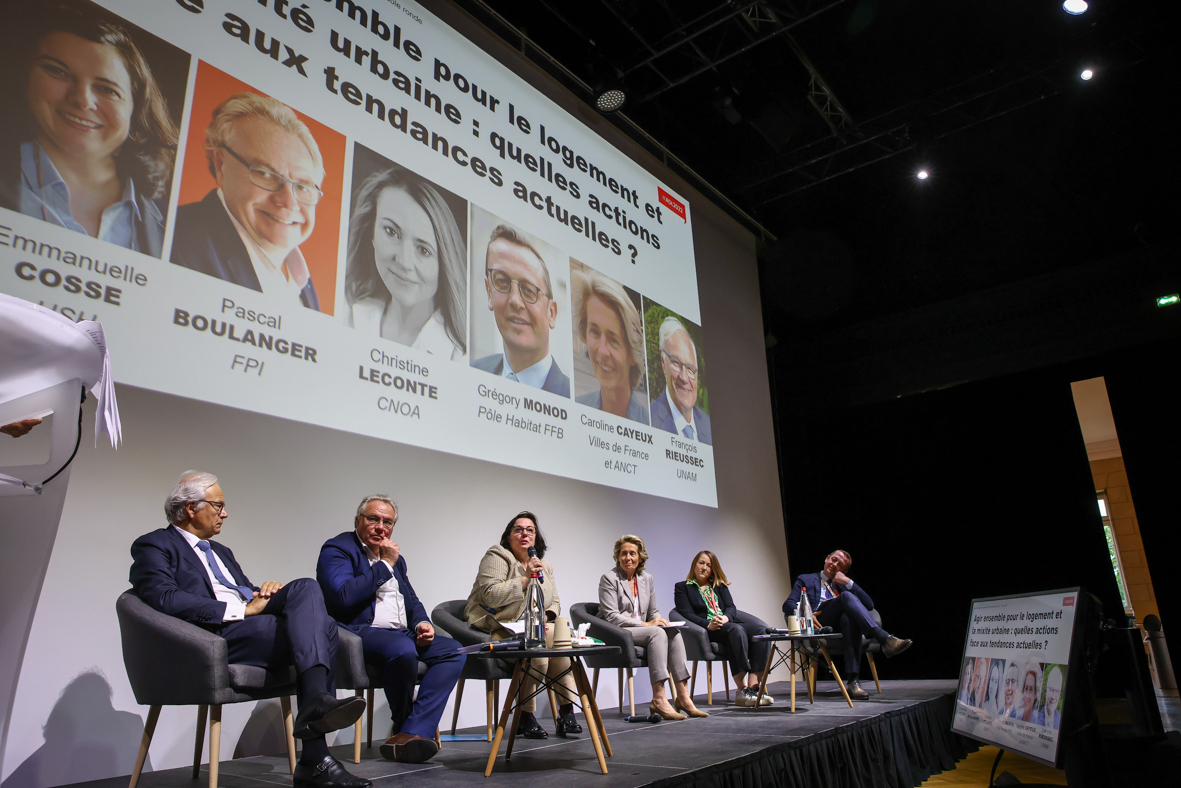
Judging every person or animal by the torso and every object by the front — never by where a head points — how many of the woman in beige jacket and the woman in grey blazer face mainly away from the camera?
0

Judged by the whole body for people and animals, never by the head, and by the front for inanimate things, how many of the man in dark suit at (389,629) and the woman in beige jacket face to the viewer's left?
0

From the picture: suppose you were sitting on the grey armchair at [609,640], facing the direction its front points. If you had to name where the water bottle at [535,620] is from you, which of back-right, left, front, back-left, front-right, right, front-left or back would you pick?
front-right

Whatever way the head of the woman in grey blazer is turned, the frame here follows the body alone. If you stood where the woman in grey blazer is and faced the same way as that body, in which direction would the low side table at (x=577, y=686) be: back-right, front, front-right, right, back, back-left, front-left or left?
front-right

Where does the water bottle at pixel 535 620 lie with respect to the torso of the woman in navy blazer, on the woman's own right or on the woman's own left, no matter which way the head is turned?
on the woman's own right

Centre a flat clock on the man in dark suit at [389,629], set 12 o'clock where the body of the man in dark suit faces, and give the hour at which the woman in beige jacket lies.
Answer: The woman in beige jacket is roughly at 9 o'clock from the man in dark suit.

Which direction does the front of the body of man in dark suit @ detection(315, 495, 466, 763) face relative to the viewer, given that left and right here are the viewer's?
facing the viewer and to the right of the viewer

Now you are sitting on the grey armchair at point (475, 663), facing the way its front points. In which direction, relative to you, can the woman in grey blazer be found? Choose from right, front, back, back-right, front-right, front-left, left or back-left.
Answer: left

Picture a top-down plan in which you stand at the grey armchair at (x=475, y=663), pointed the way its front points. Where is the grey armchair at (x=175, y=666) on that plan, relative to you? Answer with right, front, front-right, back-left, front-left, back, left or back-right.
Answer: right
